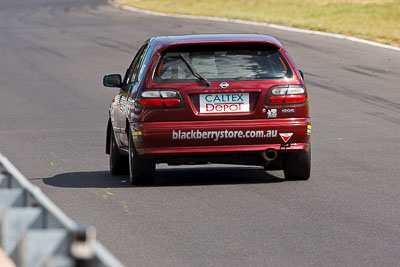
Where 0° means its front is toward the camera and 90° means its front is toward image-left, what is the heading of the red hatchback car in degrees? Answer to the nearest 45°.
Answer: approximately 180°

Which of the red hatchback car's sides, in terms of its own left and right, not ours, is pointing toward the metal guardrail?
back
